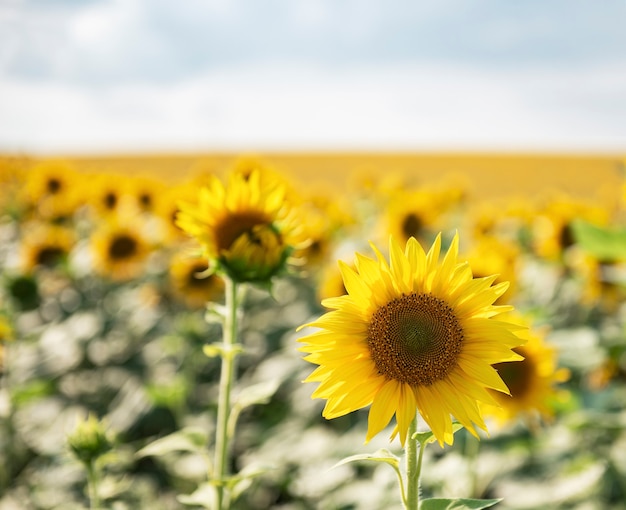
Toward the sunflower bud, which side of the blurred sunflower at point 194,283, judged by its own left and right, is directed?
front

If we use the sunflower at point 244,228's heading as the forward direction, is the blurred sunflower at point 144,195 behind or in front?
behind

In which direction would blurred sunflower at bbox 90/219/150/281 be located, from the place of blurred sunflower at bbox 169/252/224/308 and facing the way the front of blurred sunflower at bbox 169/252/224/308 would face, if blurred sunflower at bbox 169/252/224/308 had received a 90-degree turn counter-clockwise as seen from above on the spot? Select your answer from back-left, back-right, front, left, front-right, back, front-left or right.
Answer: back-left

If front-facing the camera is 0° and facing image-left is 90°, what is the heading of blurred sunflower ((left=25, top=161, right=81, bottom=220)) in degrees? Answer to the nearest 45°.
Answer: approximately 0°

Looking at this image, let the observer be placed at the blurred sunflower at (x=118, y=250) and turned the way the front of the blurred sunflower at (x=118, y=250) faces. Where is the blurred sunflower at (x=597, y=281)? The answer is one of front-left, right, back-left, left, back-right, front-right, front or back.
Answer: front-left

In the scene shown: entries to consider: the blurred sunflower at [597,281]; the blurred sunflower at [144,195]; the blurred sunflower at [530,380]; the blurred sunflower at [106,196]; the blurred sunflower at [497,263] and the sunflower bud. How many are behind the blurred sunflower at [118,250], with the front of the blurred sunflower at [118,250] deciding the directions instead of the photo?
2
